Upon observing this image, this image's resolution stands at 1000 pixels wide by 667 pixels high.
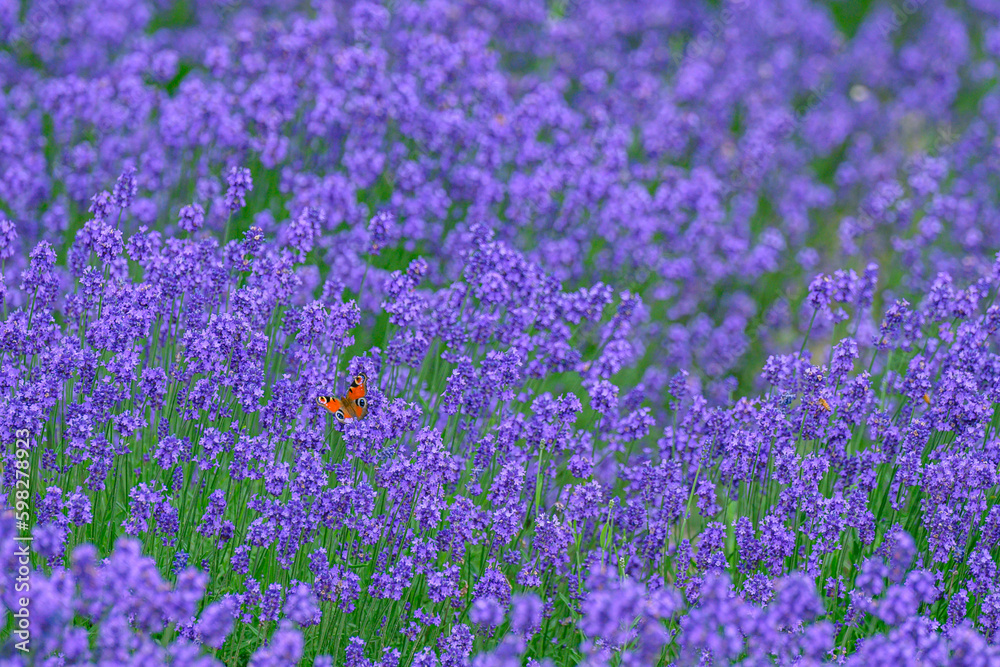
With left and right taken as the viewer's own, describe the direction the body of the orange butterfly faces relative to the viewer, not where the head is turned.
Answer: facing away from the viewer and to the left of the viewer
